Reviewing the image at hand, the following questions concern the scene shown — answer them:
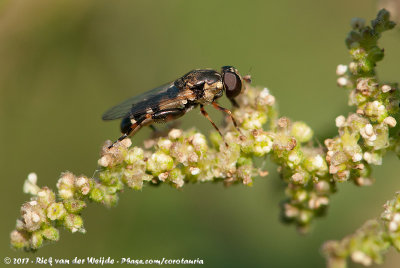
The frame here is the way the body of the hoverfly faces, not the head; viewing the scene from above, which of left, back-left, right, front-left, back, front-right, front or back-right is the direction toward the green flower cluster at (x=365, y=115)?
front-right

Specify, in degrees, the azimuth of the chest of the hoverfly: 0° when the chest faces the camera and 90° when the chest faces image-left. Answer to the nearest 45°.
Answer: approximately 270°
